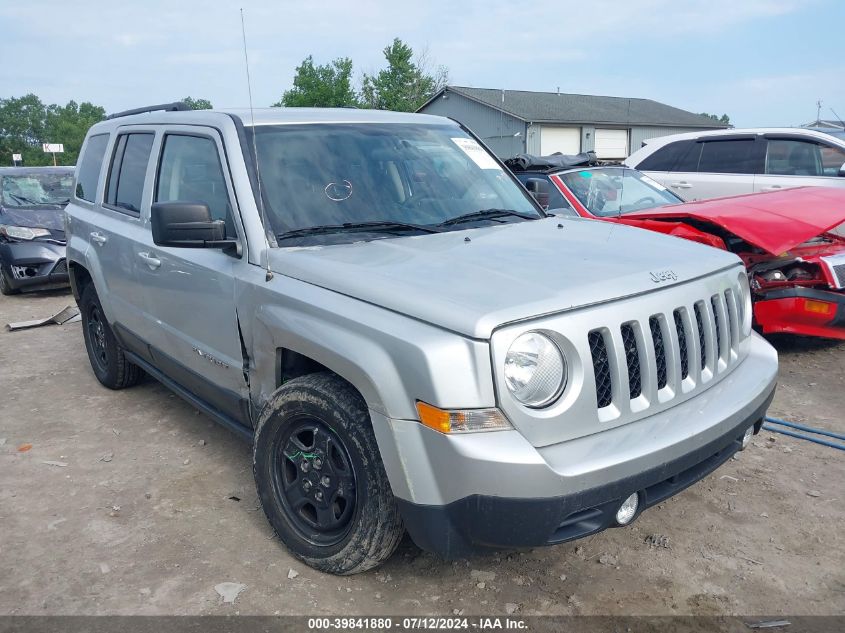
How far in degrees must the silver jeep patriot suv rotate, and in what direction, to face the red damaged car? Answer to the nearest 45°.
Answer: approximately 90° to its left

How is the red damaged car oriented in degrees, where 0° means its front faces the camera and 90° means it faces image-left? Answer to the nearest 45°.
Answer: approximately 315°

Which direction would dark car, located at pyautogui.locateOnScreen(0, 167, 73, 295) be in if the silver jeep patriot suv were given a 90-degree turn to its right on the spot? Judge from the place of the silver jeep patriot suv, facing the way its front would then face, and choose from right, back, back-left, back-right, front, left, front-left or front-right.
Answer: right

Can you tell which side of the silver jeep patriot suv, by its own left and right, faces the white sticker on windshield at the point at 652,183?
left

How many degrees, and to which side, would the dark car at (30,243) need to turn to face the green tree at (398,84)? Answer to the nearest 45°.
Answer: approximately 90° to its left

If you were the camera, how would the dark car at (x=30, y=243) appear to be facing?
facing the viewer and to the right of the viewer

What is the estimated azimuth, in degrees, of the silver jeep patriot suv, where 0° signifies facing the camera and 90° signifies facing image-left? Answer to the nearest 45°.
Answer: approximately 315°

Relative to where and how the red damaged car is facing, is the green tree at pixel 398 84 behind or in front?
behind

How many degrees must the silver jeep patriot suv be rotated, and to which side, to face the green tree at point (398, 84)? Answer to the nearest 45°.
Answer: approximately 135° to its left

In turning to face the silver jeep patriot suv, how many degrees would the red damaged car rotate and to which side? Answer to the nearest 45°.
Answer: approximately 90° to its right

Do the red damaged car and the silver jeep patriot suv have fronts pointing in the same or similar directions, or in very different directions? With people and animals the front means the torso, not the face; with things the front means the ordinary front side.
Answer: same or similar directions
